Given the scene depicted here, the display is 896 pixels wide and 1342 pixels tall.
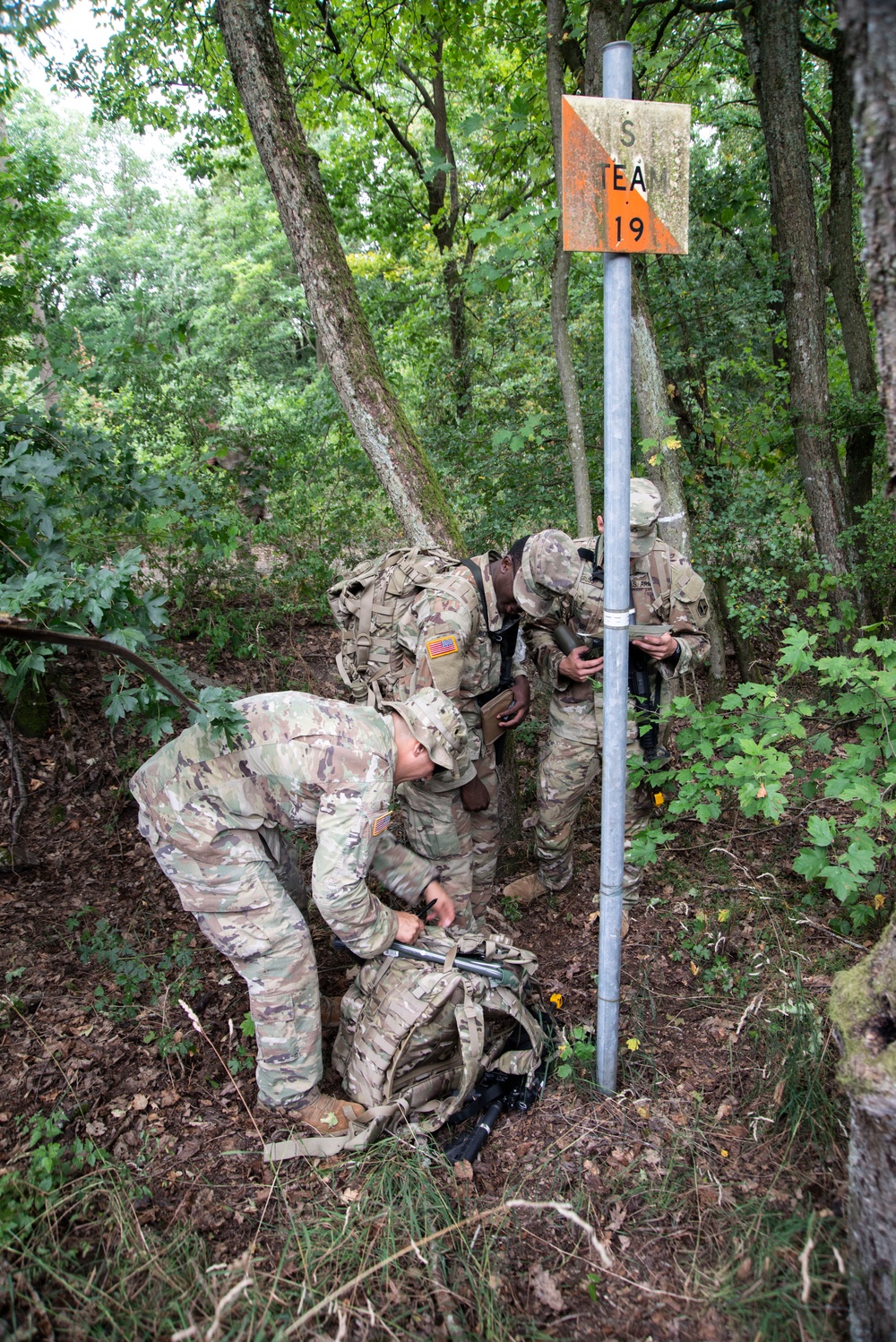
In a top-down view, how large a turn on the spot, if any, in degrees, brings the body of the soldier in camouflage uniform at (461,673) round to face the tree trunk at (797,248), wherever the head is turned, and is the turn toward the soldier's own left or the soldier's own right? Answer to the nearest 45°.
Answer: approximately 45° to the soldier's own left

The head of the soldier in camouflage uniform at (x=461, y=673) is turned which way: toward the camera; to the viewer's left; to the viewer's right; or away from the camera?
to the viewer's right

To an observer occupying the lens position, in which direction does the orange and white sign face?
facing the viewer

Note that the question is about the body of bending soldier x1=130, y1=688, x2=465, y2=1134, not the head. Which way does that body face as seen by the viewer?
to the viewer's right

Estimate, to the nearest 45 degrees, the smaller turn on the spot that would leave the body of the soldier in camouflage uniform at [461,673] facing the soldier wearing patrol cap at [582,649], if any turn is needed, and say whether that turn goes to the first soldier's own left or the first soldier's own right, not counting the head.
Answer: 0° — they already face them

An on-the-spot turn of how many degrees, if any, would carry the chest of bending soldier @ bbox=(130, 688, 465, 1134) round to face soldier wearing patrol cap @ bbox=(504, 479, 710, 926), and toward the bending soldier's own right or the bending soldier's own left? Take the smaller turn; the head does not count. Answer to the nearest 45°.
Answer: approximately 45° to the bending soldier's own left

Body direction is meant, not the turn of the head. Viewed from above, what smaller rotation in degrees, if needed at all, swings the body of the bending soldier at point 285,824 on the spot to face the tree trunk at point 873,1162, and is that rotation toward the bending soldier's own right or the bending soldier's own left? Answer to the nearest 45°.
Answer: approximately 45° to the bending soldier's own right

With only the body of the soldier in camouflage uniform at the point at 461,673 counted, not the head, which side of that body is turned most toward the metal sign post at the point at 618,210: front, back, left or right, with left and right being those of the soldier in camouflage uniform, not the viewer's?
right

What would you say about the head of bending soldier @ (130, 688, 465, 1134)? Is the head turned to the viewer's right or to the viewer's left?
to the viewer's right

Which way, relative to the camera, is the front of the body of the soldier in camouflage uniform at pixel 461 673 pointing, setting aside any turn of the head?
to the viewer's right

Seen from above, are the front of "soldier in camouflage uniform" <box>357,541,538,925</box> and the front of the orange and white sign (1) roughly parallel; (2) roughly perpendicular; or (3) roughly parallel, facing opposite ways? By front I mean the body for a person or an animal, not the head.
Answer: roughly perpendicular

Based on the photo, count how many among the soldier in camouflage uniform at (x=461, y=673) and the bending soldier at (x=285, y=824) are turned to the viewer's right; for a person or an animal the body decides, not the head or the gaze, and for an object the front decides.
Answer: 2

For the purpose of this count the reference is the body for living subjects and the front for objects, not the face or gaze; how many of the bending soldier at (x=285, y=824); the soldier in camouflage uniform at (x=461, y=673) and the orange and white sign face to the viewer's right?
2
